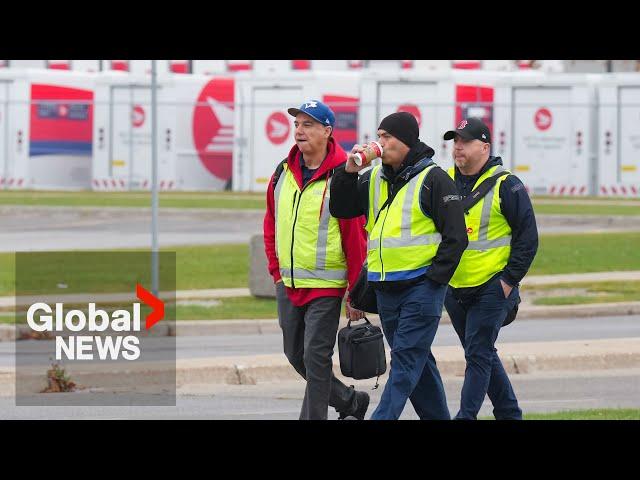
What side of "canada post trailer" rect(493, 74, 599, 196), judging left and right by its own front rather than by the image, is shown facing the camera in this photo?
back

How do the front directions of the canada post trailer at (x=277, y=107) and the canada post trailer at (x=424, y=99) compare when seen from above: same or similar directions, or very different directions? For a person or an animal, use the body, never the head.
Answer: same or similar directions

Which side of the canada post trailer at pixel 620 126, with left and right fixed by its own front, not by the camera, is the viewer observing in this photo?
back

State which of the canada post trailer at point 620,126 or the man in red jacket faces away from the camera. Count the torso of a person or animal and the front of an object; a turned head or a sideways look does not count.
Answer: the canada post trailer

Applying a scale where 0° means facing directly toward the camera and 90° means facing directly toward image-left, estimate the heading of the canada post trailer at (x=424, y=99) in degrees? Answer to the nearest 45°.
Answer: approximately 225°

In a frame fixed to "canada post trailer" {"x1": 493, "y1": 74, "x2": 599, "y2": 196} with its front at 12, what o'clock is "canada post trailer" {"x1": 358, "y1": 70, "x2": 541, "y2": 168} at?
"canada post trailer" {"x1": 358, "y1": 70, "x2": 541, "y2": 168} is roughly at 9 o'clock from "canada post trailer" {"x1": 493, "y1": 74, "x2": 599, "y2": 196}.

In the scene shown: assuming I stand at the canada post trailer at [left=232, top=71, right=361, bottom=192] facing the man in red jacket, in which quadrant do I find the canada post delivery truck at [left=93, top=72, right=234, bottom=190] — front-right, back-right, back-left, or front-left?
back-right

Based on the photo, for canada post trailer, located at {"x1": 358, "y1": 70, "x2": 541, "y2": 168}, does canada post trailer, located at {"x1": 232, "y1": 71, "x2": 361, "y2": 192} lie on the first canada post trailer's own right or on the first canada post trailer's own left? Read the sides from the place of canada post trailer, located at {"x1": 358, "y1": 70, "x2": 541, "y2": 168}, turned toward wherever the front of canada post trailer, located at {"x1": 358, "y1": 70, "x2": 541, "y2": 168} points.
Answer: on the first canada post trailer's own left

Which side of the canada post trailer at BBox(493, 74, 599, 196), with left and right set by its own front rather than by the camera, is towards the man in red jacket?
back

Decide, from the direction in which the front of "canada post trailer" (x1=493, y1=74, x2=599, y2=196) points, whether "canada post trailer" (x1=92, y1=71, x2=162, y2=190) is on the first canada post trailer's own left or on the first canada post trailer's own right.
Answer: on the first canada post trailer's own left

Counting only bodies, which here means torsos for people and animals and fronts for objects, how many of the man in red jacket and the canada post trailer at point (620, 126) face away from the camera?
1

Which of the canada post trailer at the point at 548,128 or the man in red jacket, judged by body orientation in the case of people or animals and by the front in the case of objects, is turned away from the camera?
the canada post trailer
